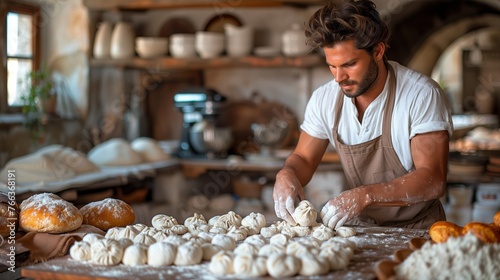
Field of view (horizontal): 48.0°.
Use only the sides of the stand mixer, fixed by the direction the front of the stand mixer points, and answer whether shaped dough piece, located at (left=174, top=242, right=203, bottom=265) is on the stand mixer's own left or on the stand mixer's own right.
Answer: on the stand mixer's own right

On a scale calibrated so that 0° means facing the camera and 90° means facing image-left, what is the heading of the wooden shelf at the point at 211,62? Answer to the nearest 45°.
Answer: approximately 0°

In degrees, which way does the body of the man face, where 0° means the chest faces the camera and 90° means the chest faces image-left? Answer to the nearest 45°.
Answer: approximately 45°

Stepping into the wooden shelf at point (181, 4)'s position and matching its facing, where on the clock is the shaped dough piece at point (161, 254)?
The shaped dough piece is roughly at 12 o'clock from the wooden shelf.

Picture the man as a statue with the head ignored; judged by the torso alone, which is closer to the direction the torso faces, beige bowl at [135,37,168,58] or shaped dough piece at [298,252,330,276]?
the shaped dough piece

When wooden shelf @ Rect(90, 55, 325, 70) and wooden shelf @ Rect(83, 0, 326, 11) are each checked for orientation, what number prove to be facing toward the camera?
2

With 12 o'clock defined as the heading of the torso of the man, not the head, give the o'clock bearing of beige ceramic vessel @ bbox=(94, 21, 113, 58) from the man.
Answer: The beige ceramic vessel is roughly at 3 o'clock from the man.
